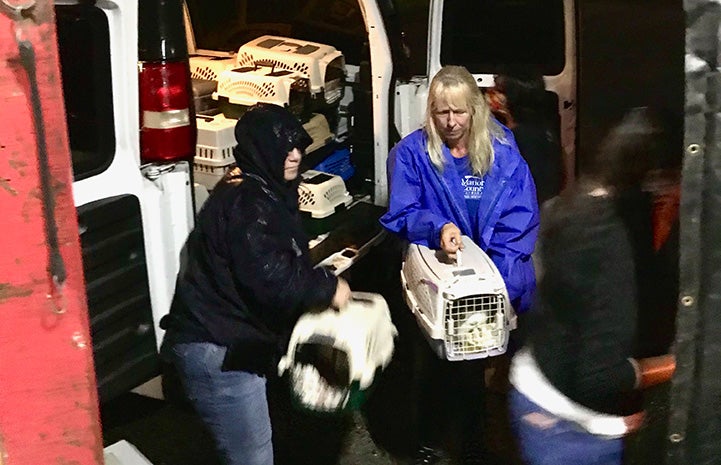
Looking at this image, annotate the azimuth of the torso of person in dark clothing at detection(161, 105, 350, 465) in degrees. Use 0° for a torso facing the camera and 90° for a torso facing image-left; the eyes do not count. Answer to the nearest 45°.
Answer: approximately 270°

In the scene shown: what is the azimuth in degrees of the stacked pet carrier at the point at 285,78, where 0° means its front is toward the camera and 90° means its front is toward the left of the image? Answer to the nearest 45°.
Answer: approximately 315°

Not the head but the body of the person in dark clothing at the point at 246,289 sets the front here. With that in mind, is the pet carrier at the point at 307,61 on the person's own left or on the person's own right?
on the person's own left

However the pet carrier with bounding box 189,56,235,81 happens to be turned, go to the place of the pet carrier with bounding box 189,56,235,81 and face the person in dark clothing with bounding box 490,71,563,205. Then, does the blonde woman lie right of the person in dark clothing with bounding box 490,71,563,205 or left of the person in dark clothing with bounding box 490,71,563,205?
right

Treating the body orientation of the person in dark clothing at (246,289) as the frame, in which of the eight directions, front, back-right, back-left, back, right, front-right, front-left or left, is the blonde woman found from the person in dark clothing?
front-left

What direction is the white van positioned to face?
away from the camera
